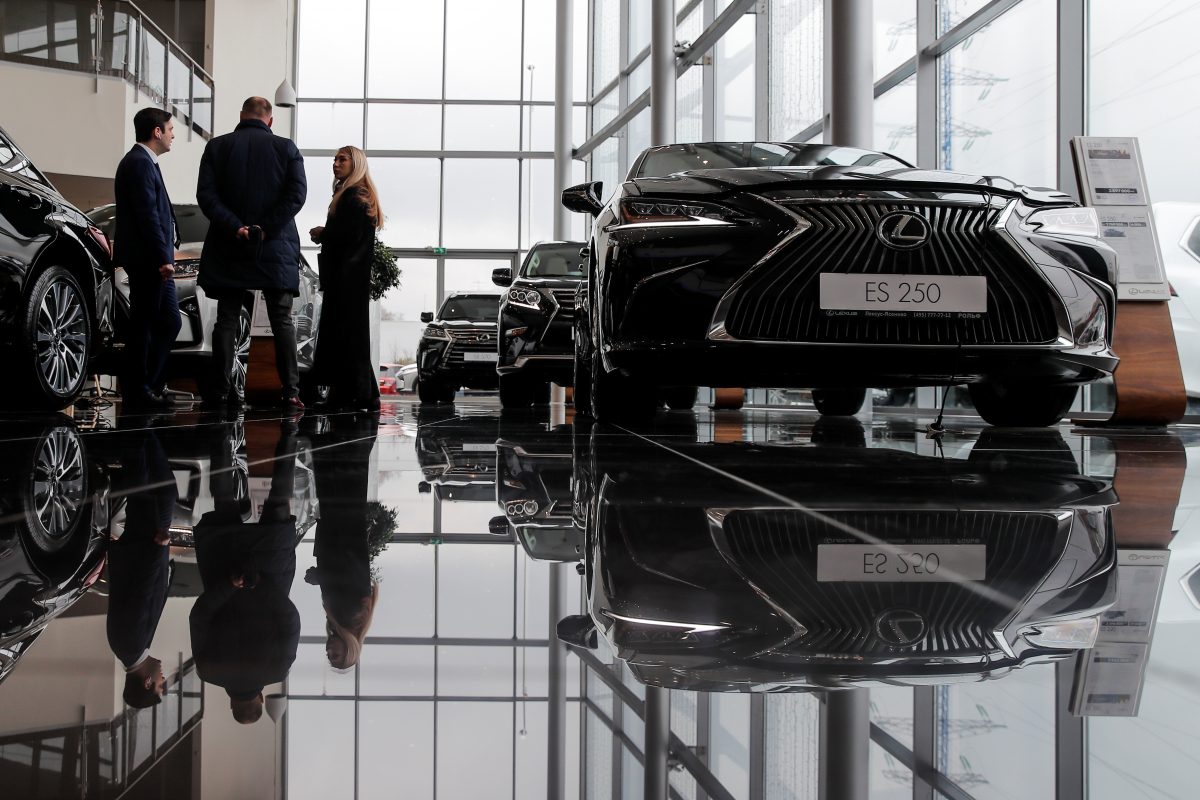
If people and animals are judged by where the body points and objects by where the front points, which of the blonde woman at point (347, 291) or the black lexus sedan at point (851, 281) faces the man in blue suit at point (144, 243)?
the blonde woman

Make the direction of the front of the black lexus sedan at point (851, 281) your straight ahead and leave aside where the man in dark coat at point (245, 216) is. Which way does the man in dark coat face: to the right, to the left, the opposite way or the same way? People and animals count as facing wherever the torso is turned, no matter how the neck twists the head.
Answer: the opposite way

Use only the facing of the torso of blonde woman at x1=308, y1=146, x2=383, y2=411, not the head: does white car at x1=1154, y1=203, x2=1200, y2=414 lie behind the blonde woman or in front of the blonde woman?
behind

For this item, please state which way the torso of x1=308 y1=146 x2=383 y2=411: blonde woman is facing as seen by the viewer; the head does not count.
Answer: to the viewer's left

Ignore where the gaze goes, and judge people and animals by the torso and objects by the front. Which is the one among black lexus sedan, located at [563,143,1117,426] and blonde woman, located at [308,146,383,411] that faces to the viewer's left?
the blonde woman

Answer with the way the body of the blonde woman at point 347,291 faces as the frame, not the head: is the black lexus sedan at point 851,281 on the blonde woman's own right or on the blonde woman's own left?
on the blonde woman's own left

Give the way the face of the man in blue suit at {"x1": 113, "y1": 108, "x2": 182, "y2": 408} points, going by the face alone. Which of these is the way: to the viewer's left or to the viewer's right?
to the viewer's right

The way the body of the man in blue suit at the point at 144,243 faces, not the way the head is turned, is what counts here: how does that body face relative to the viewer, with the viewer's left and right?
facing to the right of the viewer

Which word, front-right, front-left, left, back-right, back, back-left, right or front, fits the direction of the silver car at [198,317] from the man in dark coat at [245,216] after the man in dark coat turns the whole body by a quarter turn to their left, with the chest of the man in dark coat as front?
right

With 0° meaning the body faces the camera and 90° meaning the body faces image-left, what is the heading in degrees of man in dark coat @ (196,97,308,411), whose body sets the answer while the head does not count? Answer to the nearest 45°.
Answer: approximately 180°

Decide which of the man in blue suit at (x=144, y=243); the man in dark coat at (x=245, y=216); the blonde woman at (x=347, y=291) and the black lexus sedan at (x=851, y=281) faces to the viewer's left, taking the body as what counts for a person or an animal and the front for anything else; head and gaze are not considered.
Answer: the blonde woman

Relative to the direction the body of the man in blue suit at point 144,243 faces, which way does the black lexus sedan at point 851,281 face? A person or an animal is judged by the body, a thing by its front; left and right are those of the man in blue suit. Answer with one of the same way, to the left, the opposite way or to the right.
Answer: to the right

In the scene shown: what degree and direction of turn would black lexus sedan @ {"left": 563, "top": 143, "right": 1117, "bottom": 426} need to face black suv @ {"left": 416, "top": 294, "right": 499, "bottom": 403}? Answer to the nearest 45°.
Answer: approximately 180°

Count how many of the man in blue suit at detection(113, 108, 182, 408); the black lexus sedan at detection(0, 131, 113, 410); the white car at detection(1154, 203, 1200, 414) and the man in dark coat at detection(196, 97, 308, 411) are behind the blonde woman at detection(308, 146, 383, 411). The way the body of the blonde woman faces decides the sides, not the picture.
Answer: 1
